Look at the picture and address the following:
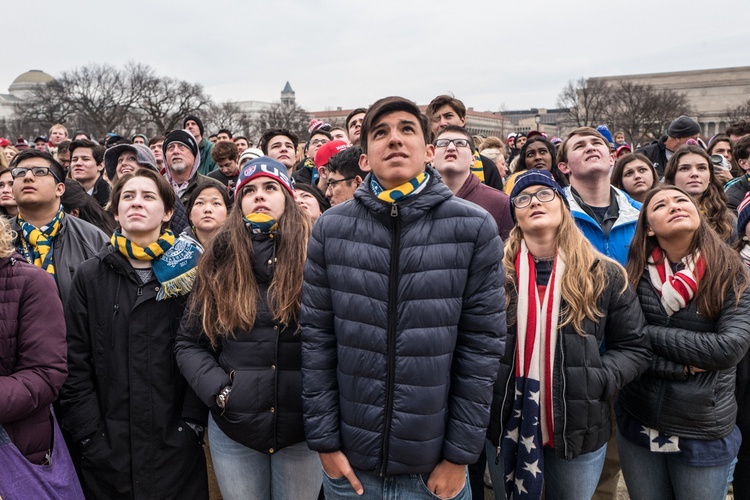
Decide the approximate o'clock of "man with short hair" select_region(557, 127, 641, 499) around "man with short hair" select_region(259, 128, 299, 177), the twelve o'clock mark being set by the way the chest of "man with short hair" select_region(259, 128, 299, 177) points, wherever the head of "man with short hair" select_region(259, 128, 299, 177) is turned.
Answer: "man with short hair" select_region(557, 127, 641, 499) is roughly at 11 o'clock from "man with short hair" select_region(259, 128, 299, 177).

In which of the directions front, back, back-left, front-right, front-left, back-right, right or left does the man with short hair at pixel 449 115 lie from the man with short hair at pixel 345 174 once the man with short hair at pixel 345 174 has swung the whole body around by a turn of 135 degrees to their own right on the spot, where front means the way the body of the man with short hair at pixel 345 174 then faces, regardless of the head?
front-right

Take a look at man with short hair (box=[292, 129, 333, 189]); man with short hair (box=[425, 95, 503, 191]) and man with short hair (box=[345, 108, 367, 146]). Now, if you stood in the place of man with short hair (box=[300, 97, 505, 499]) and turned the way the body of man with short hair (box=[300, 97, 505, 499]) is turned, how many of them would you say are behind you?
3

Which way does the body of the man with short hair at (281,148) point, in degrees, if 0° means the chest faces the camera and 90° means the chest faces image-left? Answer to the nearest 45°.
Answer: approximately 0°

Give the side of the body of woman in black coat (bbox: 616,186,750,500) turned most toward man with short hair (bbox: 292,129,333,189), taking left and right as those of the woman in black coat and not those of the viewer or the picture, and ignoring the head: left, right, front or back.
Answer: right

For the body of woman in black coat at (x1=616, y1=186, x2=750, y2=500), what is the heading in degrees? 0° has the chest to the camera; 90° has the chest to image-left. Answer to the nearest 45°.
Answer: approximately 45°

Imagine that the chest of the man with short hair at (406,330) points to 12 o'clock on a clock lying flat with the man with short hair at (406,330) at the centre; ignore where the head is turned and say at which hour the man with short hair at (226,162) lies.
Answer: the man with short hair at (226,162) is roughly at 5 o'clock from the man with short hair at (406,330).

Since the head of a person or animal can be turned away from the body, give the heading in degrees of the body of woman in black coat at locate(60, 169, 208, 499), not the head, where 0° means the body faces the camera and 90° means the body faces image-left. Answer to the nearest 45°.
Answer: approximately 0°

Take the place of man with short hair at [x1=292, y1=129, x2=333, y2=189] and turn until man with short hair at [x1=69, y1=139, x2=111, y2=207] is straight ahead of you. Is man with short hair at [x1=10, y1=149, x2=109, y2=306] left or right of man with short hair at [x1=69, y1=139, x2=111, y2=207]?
left

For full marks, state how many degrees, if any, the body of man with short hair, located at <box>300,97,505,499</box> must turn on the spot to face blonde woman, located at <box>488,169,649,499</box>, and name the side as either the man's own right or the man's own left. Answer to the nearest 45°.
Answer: approximately 135° to the man's own left
